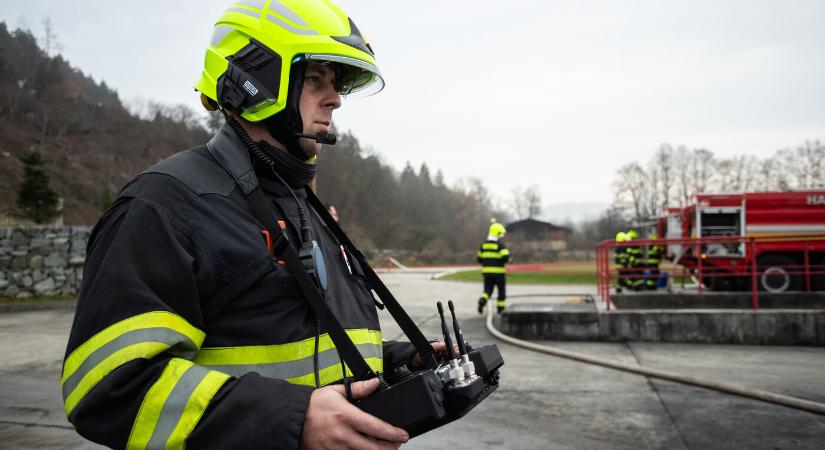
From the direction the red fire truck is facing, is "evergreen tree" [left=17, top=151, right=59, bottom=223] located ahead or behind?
behind

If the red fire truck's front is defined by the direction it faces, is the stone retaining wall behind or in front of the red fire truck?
behind

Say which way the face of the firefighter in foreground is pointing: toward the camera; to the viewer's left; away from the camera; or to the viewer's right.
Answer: to the viewer's right

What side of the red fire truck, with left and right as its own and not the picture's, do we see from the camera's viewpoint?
right

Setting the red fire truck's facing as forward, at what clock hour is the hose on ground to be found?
The hose on ground is roughly at 3 o'clock from the red fire truck.

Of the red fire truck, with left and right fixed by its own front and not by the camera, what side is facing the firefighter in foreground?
right

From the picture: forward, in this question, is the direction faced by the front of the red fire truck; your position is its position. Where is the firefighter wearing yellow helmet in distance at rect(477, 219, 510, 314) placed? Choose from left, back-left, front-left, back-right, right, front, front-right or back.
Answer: back-right
